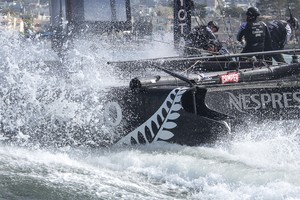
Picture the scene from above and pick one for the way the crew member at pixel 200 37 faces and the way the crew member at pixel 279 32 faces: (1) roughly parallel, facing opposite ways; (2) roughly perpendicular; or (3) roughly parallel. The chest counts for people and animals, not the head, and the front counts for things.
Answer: roughly parallel
